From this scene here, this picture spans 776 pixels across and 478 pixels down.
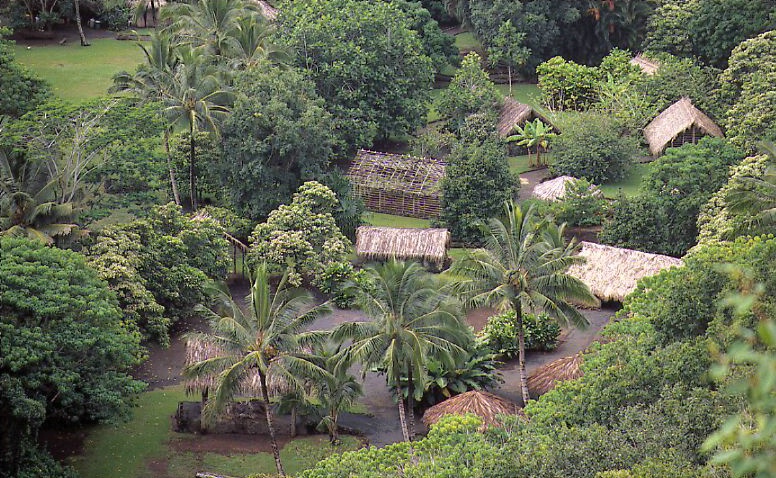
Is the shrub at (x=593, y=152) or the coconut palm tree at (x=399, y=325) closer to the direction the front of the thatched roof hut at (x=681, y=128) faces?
the coconut palm tree

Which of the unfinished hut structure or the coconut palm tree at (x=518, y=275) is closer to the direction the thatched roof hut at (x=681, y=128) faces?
the coconut palm tree

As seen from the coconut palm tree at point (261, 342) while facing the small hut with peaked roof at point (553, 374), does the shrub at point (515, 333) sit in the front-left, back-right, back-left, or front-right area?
front-left

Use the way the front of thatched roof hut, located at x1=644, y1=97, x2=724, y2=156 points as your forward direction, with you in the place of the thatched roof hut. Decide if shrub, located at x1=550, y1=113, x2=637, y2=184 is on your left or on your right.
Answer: on your right

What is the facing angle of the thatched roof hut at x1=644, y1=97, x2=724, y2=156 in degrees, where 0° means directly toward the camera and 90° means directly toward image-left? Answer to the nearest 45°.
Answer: approximately 315°

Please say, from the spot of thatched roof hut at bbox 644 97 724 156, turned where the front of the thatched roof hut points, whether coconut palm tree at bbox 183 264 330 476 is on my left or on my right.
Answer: on my right

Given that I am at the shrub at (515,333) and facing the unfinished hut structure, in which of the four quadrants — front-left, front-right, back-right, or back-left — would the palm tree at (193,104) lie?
front-left

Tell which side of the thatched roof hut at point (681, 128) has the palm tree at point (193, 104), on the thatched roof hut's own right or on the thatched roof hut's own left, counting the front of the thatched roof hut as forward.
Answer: on the thatched roof hut's own right

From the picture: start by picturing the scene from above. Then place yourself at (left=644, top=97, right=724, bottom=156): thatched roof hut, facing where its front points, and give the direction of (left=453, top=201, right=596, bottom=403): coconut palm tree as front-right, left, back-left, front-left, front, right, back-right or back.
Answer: front-right

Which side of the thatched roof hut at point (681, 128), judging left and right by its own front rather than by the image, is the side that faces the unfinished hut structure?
right

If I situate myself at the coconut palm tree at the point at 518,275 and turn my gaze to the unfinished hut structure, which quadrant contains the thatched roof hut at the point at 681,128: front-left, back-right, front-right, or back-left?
front-right
